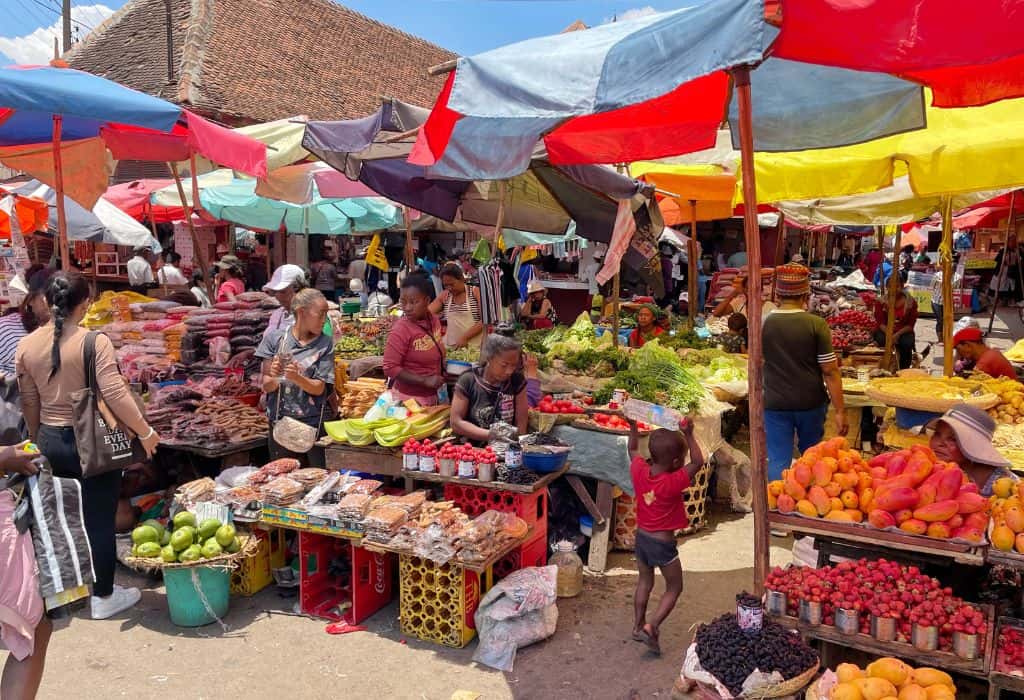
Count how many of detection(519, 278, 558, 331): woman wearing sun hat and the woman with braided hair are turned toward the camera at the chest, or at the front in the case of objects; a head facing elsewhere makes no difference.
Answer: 1

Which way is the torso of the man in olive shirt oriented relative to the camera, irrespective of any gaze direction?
away from the camera

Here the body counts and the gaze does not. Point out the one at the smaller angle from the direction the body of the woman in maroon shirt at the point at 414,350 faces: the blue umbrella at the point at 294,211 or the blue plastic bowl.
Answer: the blue plastic bowl

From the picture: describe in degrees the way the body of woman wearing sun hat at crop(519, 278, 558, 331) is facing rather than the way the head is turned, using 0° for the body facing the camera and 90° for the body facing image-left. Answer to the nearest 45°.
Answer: approximately 0°

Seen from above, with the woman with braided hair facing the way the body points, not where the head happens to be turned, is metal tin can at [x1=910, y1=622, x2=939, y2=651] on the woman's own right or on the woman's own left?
on the woman's own right

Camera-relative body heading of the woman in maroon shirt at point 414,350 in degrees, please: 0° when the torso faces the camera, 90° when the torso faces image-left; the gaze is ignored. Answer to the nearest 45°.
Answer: approximately 315°

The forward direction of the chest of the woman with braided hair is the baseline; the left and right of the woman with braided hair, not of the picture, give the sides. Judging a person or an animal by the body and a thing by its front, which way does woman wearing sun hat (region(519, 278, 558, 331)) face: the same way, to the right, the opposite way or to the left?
the opposite way

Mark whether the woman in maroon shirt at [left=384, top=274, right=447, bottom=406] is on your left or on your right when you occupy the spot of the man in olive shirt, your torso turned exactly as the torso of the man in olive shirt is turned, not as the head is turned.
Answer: on your left

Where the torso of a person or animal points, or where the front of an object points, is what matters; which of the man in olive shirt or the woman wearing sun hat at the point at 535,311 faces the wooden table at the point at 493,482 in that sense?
the woman wearing sun hat

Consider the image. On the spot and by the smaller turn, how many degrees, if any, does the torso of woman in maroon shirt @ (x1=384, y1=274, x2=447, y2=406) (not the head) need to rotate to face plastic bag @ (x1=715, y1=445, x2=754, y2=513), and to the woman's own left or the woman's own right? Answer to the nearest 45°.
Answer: approximately 45° to the woman's own left

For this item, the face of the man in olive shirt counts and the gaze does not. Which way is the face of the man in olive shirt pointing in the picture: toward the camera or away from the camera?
away from the camera

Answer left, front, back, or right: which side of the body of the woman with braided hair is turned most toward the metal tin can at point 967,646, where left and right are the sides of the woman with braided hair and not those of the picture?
right

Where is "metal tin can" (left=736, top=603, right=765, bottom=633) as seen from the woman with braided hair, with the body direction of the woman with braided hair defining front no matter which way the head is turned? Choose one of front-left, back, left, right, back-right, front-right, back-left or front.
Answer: right

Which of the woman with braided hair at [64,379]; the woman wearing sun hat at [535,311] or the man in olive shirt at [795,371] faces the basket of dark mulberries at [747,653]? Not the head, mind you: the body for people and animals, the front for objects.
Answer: the woman wearing sun hat

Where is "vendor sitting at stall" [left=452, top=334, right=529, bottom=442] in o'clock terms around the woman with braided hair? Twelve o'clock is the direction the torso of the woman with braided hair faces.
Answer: The vendor sitting at stall is roughly at 2 o'clock from the woman with braided hair.
